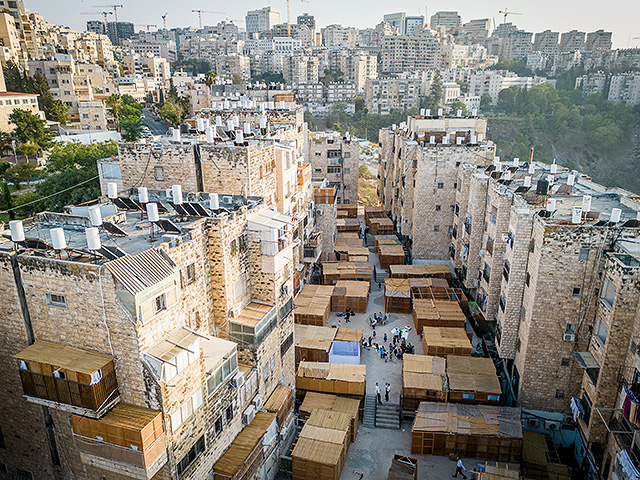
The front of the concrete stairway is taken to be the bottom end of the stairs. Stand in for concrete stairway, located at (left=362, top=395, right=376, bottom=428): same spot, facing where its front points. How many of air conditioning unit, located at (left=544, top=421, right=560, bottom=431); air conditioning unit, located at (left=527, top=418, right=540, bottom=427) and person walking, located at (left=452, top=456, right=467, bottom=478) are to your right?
0

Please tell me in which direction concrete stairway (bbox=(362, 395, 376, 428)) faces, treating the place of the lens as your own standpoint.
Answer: facing the viewer

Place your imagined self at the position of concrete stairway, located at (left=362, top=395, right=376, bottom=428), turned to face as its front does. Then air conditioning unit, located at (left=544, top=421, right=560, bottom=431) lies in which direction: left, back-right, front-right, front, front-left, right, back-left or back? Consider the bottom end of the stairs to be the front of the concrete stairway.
left

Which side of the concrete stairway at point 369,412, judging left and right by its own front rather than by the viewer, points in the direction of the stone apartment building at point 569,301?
left

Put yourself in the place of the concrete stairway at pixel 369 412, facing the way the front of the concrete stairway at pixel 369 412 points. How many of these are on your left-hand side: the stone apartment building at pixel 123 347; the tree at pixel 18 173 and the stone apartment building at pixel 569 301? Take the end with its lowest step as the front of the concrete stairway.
1

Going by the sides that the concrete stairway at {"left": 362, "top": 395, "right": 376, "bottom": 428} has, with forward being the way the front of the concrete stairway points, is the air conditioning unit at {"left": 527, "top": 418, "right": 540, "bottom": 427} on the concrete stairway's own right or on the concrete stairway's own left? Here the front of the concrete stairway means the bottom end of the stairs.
on the concrete stairway's own left

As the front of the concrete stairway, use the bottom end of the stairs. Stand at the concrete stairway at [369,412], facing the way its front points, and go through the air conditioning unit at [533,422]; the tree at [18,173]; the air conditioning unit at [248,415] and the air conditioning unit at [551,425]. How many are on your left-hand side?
2

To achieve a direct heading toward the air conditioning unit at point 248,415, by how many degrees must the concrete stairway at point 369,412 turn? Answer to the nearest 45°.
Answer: approximately 45° to its right

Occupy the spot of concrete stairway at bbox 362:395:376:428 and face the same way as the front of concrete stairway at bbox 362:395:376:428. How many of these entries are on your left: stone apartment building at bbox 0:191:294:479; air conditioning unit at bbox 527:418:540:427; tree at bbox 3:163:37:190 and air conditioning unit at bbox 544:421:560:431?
2

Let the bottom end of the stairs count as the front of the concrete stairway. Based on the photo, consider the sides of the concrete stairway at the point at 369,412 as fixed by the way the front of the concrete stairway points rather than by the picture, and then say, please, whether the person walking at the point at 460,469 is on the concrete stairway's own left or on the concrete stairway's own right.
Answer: on the concrete stairway's own left

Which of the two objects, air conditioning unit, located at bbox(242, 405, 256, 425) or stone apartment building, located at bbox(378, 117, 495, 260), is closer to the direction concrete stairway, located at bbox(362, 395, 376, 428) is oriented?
the air conditioning unit

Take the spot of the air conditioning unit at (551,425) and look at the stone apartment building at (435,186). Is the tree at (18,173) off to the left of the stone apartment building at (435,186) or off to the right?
left

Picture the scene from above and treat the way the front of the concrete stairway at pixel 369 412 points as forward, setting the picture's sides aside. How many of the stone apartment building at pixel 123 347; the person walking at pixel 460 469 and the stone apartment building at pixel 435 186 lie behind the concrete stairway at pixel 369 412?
1

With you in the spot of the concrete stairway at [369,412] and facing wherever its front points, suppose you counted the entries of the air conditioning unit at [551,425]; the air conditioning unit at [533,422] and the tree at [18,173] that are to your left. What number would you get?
2
